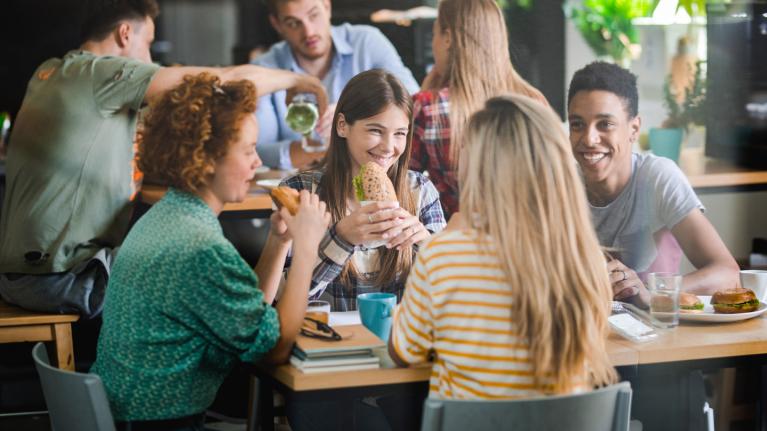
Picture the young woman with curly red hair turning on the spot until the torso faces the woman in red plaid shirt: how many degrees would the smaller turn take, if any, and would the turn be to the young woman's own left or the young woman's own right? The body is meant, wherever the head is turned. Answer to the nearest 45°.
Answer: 0° — they already face them

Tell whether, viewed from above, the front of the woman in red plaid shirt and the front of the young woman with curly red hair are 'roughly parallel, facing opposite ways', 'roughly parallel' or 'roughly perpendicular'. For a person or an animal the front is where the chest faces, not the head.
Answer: roughly perpendicular

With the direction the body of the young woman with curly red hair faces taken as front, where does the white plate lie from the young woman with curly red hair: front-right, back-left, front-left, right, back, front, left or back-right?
front-right

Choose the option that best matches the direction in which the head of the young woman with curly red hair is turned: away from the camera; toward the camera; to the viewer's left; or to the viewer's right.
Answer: to the viewer's right

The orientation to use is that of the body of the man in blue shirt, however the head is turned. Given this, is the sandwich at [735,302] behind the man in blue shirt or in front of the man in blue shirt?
in front

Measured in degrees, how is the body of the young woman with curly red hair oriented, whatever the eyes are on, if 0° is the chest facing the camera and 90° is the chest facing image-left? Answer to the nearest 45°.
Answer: approximately 225°

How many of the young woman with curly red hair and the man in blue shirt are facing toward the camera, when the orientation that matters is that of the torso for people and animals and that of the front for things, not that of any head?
1

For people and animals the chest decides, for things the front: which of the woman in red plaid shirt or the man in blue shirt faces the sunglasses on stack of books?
the man in blue shirt

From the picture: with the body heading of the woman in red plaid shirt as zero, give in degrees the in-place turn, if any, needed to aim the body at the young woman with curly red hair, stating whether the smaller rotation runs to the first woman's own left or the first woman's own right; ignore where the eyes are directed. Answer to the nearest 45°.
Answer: approximately 135° to the first woman's own left

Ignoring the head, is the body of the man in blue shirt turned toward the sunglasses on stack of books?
yes

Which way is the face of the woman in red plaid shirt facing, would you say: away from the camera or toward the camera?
away from the camera

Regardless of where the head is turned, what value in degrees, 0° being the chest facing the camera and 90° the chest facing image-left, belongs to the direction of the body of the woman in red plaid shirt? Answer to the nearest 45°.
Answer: approximately 135°

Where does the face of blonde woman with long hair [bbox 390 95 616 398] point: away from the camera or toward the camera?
away from the camera

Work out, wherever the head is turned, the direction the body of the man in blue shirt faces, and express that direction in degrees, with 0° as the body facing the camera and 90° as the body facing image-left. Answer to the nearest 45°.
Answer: approximately 0°

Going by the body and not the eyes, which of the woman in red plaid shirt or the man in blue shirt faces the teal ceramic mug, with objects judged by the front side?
the man in blue shirt

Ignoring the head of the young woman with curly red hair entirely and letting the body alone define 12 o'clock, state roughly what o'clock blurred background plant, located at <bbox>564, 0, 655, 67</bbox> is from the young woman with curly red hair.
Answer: The blurred background plant is roughly at 12 o'clock from the young woman with curly red hair.
